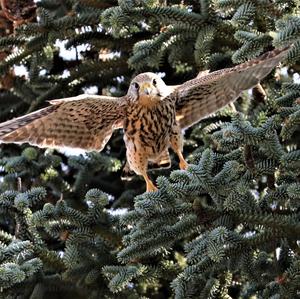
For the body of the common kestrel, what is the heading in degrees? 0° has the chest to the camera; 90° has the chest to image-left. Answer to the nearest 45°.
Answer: approximately 0°
